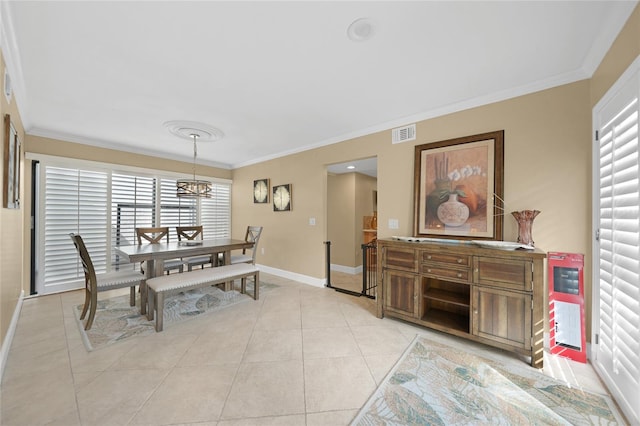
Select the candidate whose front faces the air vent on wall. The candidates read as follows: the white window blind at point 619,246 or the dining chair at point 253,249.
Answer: the white window blind

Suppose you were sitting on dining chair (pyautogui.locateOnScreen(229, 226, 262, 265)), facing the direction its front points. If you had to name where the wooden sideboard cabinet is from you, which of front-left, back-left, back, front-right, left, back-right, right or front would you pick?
left

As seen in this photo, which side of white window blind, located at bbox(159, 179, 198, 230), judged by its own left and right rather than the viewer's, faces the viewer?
front

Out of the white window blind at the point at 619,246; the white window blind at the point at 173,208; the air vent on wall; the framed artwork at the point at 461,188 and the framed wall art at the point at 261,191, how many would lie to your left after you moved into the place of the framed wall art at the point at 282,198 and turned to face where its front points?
3

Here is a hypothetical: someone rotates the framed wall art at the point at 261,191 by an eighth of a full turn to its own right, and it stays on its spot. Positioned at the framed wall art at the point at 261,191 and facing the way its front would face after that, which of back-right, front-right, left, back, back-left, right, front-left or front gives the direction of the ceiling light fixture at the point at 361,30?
left

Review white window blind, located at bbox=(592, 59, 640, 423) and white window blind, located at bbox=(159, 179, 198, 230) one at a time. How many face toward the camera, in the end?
1

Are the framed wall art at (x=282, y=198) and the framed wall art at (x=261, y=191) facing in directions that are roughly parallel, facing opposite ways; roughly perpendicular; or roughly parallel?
roughly parallel

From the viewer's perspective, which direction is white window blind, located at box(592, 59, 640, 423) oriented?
to the viewer's left

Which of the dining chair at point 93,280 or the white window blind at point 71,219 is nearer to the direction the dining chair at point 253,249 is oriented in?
the dining chair

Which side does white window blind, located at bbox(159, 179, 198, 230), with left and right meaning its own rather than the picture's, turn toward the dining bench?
front

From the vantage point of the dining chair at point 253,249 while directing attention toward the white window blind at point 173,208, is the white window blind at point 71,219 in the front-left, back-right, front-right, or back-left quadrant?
front-left

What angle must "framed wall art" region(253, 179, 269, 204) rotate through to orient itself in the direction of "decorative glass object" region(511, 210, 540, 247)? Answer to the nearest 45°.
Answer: approximately 90° to its left
